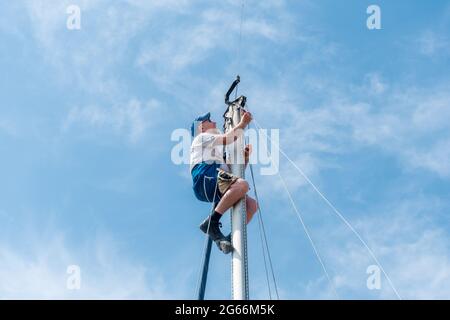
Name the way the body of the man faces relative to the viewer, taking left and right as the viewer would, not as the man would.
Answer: facing to the right of the viewer
